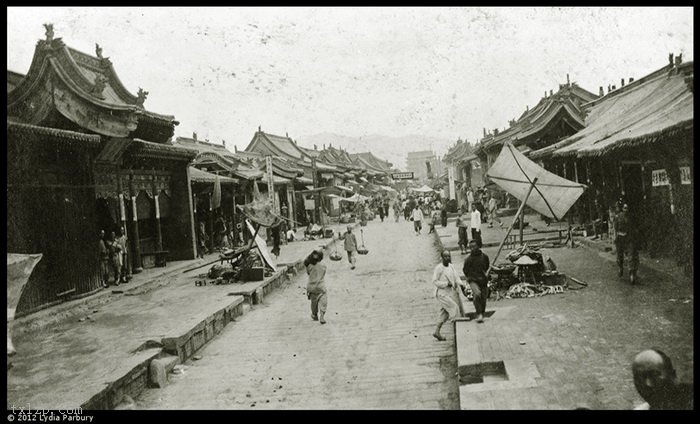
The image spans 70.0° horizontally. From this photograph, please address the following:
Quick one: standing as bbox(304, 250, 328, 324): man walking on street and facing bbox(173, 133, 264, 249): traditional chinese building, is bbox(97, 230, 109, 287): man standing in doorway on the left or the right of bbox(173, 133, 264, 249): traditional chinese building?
left

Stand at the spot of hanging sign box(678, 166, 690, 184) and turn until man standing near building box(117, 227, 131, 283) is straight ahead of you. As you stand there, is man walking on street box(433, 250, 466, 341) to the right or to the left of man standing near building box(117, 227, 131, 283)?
left

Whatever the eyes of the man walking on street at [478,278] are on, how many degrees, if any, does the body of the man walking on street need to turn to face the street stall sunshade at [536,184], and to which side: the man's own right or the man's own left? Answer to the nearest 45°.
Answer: approximately 135° to the man's own left

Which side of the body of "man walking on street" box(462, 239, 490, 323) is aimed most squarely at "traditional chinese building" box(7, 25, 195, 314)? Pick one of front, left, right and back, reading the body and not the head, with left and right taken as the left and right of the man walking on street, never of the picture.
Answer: right

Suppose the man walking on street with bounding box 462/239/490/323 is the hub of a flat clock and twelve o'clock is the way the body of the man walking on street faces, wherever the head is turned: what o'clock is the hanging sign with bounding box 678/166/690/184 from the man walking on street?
The hanging sign is roughly at 8 o'clock from the man walking on street.

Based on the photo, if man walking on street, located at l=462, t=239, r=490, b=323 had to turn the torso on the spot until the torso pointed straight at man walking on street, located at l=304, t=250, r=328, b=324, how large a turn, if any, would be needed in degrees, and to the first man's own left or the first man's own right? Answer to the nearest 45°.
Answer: approximately 90° to the first man's own right

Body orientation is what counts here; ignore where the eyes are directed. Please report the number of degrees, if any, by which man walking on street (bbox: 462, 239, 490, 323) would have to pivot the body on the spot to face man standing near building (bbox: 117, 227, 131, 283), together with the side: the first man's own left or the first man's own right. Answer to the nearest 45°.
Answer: approximately 90° to the first man's own right
